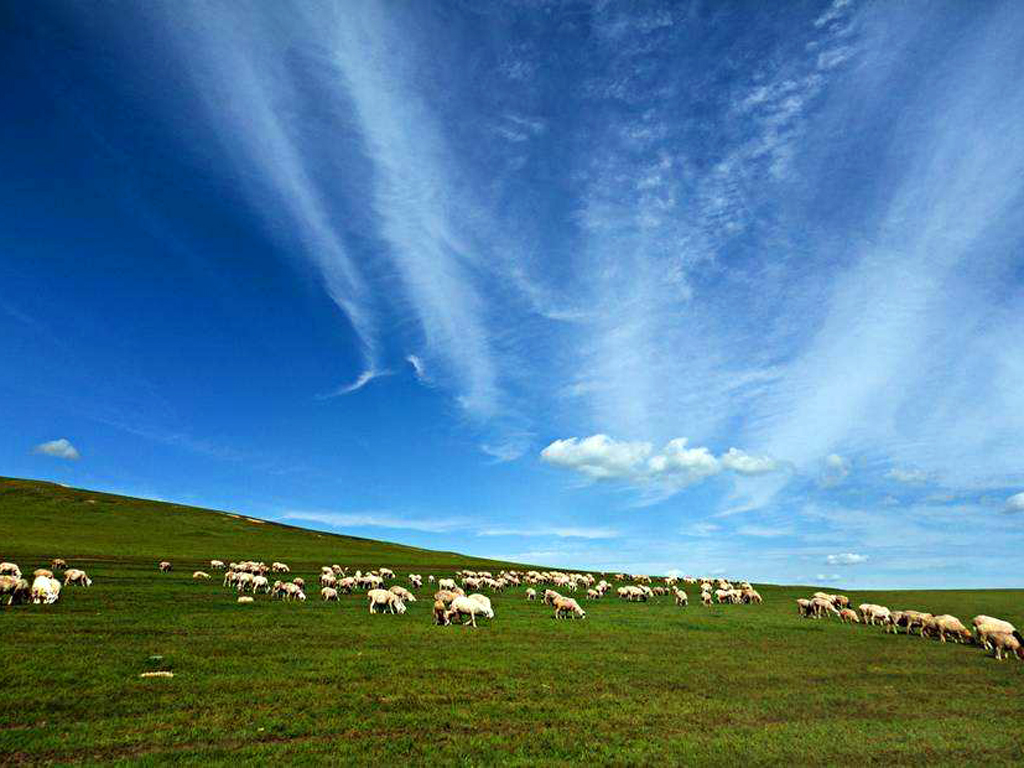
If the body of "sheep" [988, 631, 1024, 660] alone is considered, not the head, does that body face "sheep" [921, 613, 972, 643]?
no

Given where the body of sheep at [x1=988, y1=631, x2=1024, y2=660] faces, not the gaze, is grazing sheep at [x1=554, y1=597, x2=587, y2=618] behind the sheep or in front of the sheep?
behind

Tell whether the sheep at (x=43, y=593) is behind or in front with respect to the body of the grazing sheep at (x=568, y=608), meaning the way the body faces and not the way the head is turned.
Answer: behind

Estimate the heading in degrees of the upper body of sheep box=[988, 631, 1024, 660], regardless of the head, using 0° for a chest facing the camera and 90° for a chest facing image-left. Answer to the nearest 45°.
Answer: approximately 270°

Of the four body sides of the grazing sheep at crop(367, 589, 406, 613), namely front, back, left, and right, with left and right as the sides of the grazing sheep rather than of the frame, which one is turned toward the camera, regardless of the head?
right

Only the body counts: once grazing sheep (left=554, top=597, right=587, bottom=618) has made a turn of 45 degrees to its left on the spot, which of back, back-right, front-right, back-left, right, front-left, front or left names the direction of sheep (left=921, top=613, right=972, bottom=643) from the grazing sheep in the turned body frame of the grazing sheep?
front-right

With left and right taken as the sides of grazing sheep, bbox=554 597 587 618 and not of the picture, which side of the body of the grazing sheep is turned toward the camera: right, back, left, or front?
right

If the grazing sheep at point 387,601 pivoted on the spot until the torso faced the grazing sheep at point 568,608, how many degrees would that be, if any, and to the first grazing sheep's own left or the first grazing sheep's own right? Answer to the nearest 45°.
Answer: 0° — it already faces it

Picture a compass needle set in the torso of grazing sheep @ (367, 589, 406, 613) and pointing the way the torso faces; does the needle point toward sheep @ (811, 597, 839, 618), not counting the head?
yes

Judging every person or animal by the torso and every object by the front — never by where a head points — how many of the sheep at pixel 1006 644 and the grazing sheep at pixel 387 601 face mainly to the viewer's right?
2

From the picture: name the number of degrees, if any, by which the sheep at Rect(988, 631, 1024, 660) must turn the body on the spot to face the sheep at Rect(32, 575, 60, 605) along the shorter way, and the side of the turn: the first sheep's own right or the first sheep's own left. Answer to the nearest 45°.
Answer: approximately 135° to the first sheep's own right
